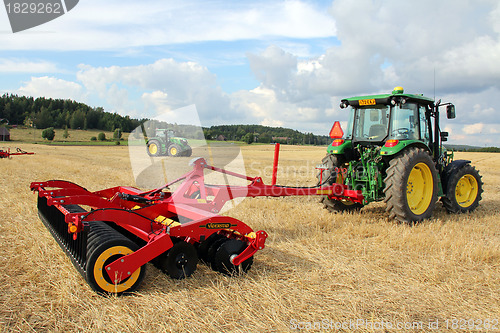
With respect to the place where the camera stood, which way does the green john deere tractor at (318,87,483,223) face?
facing away from the viewer and to the right of the viewer

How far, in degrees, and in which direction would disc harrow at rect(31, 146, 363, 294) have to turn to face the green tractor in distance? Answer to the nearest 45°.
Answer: approximately 45° to its left

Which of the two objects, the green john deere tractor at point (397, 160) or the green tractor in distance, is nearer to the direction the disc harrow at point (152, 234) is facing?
the green john deere tractor

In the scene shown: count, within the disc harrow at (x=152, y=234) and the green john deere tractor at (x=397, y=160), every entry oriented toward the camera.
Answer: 0

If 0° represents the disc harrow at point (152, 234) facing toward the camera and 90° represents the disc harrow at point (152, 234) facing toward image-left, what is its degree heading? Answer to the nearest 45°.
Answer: approximately 225°

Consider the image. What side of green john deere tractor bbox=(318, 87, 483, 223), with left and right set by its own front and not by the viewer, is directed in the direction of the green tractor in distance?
left

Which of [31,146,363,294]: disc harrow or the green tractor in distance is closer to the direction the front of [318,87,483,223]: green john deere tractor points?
the green tractor in distance
